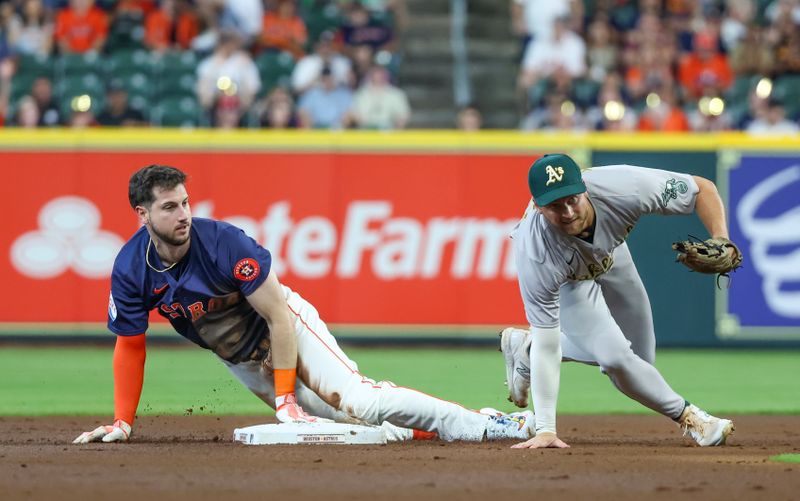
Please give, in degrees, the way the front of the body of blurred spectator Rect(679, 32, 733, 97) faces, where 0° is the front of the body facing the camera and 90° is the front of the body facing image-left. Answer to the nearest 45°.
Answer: approximately 0°

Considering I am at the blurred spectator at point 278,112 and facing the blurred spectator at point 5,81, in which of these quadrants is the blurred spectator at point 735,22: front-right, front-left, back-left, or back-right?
back-right

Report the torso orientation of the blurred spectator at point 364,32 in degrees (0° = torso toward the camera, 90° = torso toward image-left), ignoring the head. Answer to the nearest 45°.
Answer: approximately 0°

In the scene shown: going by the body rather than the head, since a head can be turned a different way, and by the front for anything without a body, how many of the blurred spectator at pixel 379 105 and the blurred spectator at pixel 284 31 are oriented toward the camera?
2

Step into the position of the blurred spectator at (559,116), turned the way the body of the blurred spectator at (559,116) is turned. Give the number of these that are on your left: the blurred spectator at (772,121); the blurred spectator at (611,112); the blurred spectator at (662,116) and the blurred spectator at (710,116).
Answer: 4

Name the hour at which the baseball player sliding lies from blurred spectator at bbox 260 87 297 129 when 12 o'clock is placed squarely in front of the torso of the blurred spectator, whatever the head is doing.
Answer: The baseball player sliding is roughly at 12 o'clock from the blurred spectator.

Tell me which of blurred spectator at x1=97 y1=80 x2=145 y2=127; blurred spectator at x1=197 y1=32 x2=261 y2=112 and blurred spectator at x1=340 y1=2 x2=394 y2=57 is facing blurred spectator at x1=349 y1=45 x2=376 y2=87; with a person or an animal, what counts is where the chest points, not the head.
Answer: blurred spectator at x1=340 y1=2 x2=394 y2=57

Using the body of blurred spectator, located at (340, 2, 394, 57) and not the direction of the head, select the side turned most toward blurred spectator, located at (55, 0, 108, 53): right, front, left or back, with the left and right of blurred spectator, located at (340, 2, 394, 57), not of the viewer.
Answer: right
